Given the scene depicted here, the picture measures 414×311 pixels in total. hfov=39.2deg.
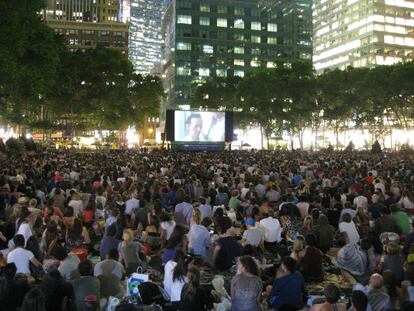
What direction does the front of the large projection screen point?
toward the camera

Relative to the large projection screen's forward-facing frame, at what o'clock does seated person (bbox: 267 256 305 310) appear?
The seated person is roughly at 12 o'clock from the large projection screen.
